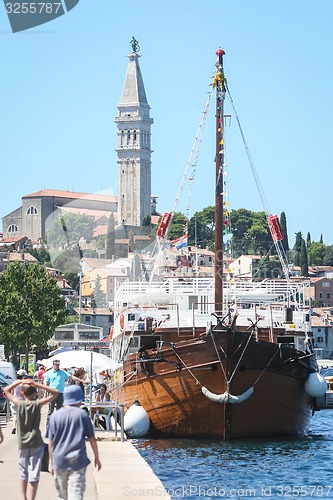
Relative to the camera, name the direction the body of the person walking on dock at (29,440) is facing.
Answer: away from the camera

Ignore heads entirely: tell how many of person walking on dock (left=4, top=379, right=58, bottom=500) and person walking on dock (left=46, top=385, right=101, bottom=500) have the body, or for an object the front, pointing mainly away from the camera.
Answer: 2

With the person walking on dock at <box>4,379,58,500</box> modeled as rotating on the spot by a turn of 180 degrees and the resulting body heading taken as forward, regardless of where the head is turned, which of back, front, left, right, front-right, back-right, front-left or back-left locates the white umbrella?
back

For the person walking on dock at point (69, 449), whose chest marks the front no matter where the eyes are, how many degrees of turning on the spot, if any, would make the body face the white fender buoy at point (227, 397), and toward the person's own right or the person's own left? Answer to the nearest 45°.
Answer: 0° — they already face it

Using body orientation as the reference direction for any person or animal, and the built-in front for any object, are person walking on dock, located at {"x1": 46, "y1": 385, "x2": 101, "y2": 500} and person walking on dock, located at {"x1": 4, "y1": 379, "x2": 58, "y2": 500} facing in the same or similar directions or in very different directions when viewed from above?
same or similar directions

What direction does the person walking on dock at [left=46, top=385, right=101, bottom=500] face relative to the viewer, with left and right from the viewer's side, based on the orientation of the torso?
facing away from the viewer

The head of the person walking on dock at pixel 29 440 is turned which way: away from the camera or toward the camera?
away from the camera

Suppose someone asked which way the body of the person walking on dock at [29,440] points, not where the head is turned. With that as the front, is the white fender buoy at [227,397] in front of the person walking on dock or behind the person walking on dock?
in front

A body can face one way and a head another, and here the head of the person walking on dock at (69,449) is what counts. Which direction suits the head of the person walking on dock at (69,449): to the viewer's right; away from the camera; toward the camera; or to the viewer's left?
away from the camera

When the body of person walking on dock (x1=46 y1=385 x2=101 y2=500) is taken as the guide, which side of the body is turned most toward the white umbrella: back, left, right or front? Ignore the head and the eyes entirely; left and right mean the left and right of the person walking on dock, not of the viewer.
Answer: front
